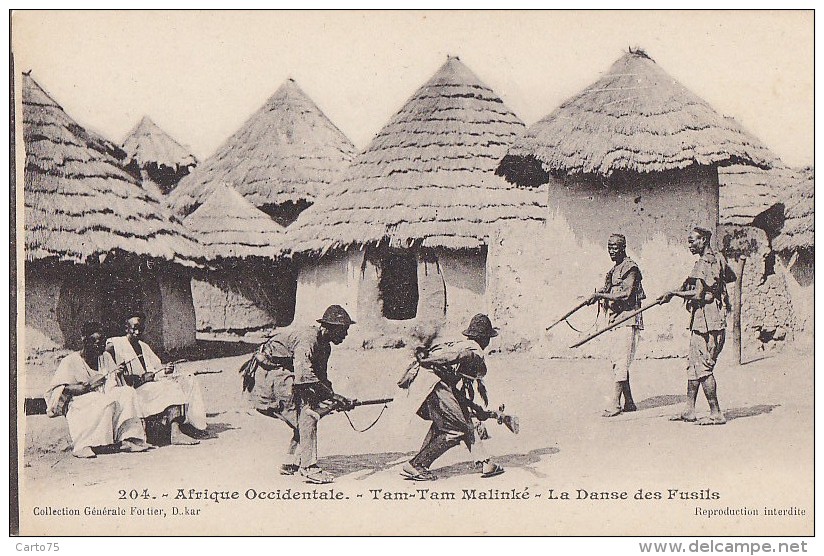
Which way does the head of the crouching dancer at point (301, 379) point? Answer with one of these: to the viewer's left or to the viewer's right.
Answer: to the viewer's right

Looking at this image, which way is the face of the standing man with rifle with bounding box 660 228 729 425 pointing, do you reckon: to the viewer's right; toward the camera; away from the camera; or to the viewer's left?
to the viewer's left

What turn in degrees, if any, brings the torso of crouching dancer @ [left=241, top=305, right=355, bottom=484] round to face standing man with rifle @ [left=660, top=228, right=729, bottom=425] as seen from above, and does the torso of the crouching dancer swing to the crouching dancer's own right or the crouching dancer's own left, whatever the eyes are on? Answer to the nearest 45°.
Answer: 0° — they already face them

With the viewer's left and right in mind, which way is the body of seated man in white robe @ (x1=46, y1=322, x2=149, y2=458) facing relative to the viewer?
facing the viewer and to the right of the viewer

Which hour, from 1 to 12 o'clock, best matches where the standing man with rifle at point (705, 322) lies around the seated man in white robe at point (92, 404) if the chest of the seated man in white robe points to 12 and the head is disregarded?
The standing man with rifle is roughly at 11 o'clock from the seated man in white robe.

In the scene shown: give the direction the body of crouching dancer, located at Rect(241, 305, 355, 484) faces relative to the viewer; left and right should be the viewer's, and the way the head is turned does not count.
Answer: facing to the right of the viewer
